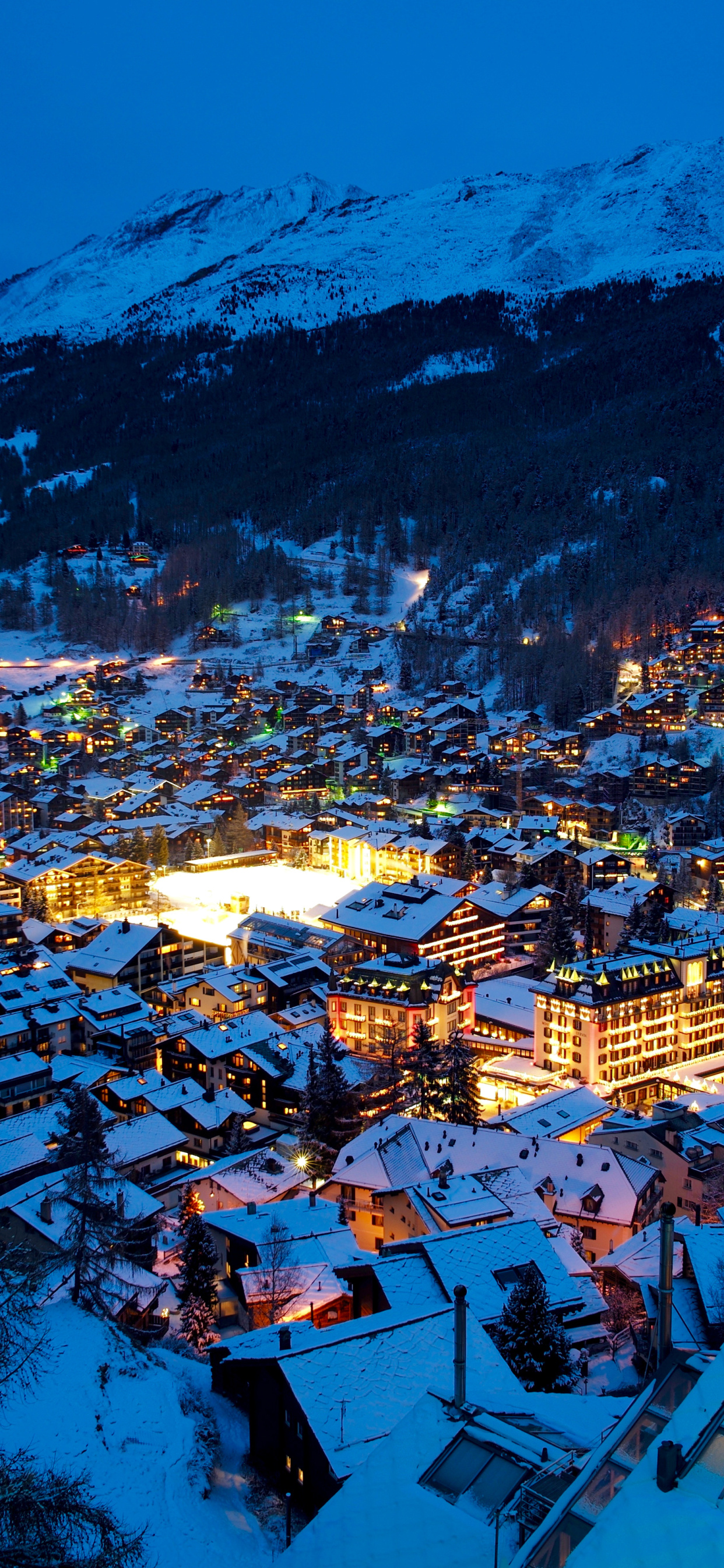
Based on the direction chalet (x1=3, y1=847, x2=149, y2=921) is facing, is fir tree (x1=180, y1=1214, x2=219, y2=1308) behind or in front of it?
in front

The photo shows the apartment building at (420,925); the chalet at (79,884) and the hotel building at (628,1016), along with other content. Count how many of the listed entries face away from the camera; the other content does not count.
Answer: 0

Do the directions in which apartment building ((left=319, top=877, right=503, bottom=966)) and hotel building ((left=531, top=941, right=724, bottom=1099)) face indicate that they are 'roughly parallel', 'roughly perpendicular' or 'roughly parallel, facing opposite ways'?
roughly parallel

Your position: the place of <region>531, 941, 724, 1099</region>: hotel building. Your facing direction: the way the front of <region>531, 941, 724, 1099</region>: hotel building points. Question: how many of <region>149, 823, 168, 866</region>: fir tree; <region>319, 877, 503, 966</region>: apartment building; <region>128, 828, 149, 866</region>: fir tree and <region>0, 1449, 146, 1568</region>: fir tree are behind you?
3

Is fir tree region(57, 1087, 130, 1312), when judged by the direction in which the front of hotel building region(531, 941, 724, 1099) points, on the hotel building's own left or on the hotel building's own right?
on the hotel building's own right

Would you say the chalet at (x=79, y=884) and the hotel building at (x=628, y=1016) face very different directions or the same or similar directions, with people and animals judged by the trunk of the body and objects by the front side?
same or similar directions

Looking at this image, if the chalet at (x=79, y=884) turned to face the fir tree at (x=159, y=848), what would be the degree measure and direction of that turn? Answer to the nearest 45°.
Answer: approximately 90° to its left

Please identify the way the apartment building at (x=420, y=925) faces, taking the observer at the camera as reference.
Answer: facing the viewer and to the right of the viewer

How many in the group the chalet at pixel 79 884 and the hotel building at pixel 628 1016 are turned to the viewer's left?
0

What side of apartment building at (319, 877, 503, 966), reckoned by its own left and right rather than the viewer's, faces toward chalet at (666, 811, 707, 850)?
left

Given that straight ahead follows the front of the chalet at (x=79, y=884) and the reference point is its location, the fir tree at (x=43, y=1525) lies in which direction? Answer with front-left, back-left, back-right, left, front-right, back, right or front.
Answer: front-right

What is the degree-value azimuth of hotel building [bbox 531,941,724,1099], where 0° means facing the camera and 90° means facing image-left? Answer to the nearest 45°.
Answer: approximately 315°
